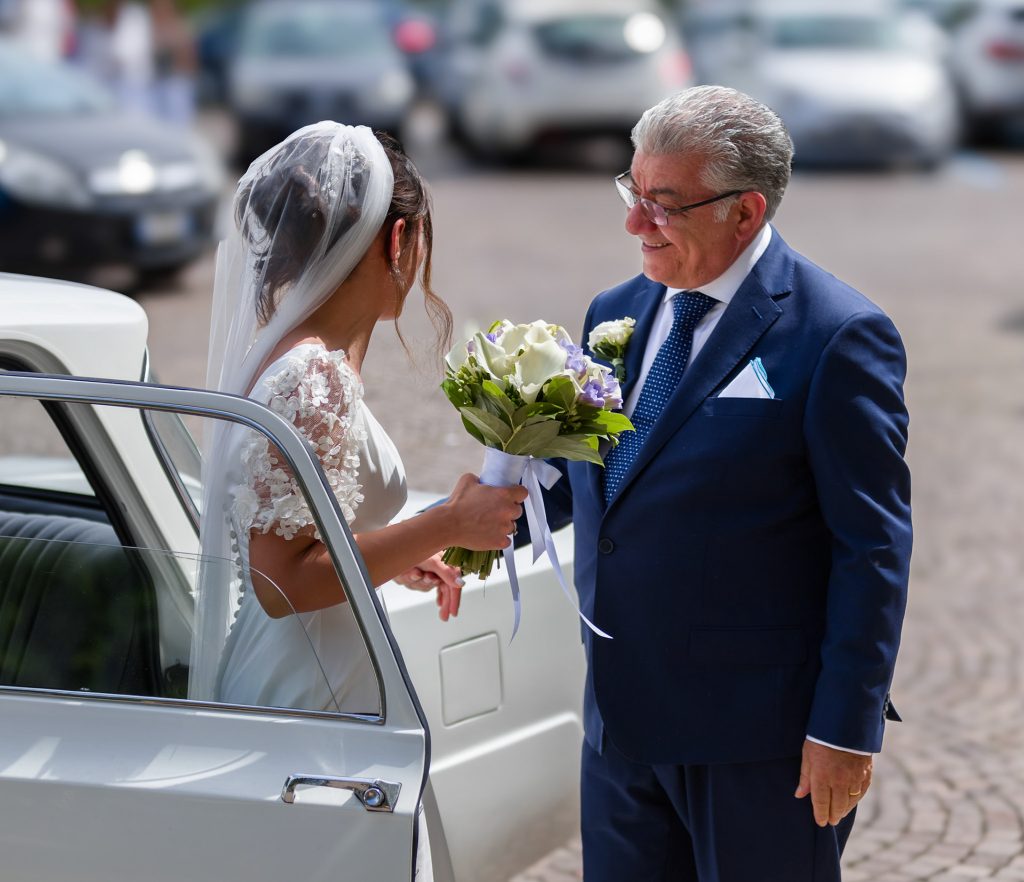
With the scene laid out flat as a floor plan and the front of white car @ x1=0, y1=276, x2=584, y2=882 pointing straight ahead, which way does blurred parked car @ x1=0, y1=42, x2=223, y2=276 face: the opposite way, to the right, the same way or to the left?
to the left

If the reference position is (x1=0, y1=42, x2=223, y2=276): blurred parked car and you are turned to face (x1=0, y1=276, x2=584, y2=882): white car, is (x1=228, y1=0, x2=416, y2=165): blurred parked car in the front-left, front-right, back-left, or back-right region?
back-left

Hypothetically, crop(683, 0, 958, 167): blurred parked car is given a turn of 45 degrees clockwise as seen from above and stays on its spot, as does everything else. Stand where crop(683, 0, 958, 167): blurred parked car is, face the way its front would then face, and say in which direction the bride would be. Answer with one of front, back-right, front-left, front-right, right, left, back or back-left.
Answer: front

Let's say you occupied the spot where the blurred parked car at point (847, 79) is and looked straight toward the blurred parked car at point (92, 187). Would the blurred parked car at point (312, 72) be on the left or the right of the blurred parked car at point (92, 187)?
right

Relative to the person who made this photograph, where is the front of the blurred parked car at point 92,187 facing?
facing the viewer and to the right of the viewer

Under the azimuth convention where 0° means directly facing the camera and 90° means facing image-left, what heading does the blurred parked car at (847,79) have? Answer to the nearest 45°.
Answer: approximately 315°

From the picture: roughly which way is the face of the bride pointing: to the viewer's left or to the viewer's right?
to the viewer's right

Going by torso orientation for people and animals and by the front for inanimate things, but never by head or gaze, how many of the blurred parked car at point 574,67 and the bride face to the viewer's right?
1

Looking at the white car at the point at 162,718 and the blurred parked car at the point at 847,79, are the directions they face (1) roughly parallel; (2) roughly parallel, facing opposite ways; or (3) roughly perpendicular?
roughly perpendicular

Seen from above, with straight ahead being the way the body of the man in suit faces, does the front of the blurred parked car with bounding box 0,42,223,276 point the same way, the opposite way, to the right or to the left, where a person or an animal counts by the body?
to the left

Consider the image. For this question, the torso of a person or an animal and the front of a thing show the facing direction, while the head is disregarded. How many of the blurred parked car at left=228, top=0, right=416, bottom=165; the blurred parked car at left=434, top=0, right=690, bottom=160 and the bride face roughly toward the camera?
1

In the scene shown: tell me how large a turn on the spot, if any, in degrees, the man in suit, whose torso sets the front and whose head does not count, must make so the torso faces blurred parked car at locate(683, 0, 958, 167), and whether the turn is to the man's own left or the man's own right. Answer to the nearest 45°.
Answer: approximately 135° to the man's own right

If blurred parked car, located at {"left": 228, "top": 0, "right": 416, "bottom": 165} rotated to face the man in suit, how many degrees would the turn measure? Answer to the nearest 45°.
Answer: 0° — it already faces them
